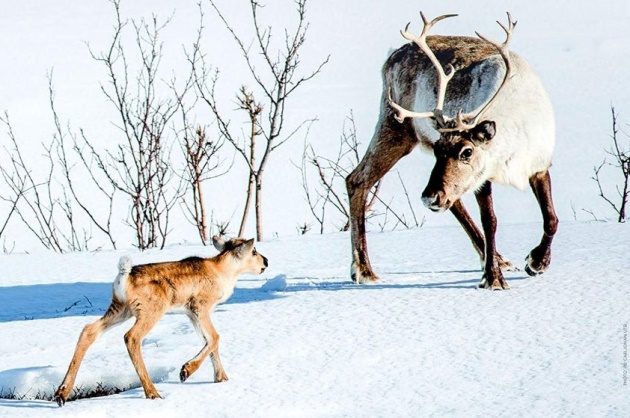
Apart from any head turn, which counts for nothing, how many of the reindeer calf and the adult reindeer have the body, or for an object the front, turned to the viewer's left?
0

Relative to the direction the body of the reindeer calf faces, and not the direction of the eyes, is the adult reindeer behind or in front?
in front

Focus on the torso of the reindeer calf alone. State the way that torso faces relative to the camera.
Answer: to the viewer's right

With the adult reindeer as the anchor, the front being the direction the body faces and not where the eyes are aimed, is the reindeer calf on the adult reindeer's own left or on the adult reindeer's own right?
on the adult reindeer's own right
